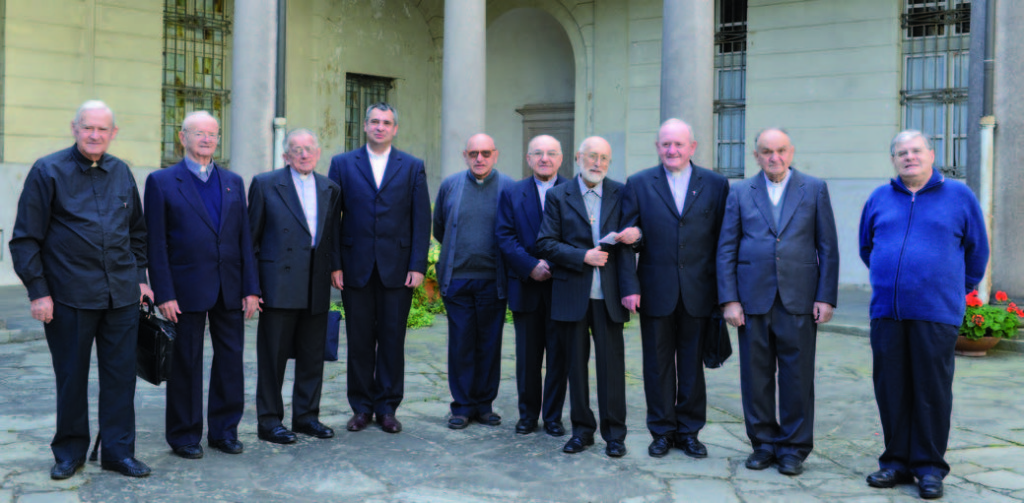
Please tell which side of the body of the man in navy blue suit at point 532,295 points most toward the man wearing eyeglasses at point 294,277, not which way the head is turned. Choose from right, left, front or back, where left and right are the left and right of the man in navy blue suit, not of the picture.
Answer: right

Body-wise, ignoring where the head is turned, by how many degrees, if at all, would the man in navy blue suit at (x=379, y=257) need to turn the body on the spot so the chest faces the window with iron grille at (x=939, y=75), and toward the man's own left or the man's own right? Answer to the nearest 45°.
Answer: approximately 135° to the man's own left

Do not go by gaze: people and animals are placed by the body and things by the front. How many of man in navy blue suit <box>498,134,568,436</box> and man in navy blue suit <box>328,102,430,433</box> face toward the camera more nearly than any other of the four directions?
2

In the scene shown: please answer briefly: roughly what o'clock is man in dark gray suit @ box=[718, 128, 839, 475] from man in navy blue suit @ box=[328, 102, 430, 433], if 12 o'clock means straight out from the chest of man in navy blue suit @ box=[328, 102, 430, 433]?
man in dark gray suit @ box=[718, 128, 839, 475] is roughly at 10 o'clock from man in navy blue suit @ box=[328, 102, 430, 433].

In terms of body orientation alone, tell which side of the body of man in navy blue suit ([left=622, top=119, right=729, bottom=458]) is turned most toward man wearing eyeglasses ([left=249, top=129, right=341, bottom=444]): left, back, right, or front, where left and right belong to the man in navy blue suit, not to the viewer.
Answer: right

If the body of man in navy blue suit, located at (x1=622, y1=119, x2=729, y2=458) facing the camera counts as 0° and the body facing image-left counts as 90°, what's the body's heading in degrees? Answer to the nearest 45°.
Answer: approximately 0°
